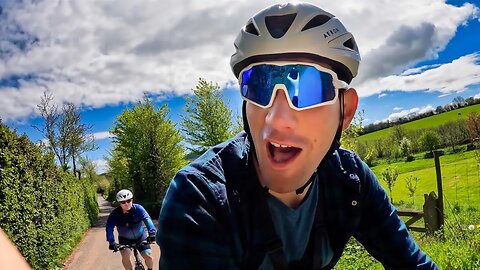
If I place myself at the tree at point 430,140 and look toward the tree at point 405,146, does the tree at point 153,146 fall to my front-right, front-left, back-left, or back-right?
front-left

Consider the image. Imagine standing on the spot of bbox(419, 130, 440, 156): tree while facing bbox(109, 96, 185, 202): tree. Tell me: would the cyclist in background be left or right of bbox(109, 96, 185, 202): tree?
left

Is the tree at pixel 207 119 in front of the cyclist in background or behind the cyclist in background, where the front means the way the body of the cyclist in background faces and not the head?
behind

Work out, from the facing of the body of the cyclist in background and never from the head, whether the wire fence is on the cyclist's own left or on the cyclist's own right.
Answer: on the cyclist's own left

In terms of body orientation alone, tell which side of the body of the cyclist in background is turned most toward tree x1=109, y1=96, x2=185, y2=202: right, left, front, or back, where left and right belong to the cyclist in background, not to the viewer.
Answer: back

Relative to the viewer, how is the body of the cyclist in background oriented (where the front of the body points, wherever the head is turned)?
toward the camera

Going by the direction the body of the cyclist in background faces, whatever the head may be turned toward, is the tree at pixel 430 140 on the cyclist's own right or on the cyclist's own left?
on the cyclist's own left

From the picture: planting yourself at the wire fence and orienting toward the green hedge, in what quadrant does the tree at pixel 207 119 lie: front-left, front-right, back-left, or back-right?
front-right

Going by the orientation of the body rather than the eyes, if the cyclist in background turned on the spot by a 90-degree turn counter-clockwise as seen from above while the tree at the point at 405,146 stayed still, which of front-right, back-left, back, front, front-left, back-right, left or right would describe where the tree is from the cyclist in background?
front-left
